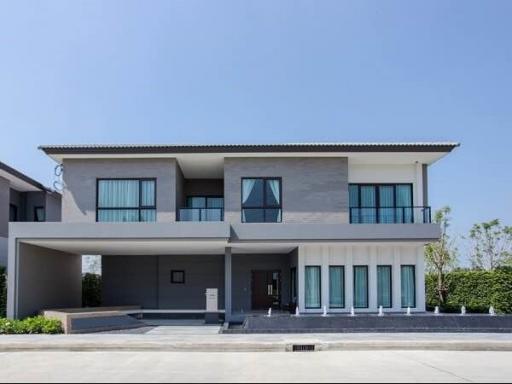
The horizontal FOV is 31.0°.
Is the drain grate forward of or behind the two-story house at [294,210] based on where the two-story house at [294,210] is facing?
forward

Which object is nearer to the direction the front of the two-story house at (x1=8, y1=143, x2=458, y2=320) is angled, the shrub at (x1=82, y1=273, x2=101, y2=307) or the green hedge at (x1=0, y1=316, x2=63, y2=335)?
the green hedge

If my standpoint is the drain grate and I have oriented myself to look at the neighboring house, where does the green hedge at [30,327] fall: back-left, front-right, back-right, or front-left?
front-left

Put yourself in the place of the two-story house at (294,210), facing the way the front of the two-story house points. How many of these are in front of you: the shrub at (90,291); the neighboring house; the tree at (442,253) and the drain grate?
1

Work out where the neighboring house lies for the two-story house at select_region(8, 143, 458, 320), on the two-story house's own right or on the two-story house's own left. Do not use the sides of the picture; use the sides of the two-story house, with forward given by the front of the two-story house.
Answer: on the two-story house's own right

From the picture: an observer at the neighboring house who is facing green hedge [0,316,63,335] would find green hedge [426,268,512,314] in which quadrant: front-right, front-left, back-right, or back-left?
front-left

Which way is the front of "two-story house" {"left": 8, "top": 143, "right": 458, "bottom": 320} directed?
toward the camera

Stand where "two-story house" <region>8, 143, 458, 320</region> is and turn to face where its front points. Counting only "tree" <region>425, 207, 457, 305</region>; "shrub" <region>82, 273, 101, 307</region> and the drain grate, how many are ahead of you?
1

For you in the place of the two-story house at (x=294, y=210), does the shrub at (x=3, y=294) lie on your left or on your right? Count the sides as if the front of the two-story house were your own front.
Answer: on your right

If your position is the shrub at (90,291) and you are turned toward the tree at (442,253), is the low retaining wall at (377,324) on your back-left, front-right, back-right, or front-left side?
front-right

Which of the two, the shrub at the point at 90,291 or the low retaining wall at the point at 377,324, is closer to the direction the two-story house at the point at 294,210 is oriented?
the low retaining wall

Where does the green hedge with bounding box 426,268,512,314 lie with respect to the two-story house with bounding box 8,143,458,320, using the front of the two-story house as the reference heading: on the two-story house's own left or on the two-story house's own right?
on the two-story house's own left

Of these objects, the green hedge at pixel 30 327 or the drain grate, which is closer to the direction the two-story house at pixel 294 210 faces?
the drain grate

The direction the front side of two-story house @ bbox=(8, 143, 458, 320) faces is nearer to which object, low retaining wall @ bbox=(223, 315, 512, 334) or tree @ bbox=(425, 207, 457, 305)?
the low retaining wall

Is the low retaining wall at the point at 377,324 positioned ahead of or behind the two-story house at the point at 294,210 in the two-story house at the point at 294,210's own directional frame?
ahead
